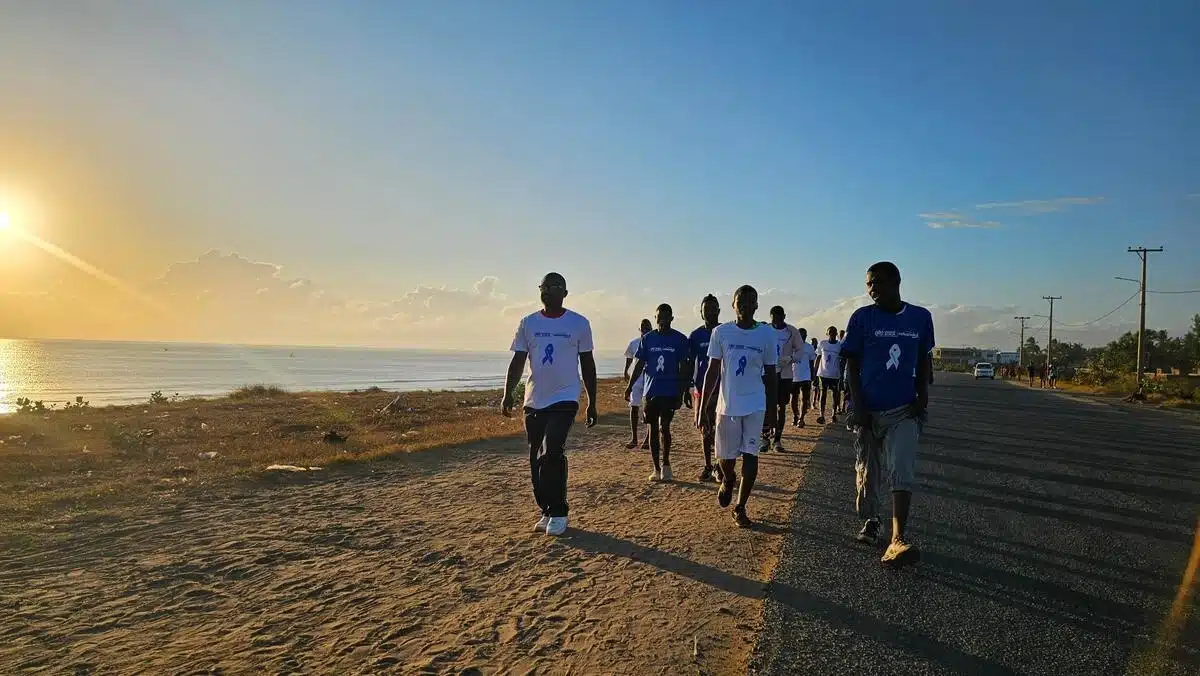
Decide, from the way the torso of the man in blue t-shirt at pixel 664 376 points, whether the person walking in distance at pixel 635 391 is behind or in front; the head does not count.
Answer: behind

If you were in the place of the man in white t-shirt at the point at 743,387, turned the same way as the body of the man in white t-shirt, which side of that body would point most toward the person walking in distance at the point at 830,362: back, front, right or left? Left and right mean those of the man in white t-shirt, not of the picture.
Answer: back

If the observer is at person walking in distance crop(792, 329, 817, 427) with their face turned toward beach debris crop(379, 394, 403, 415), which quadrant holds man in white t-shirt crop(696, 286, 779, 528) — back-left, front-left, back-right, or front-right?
back-left

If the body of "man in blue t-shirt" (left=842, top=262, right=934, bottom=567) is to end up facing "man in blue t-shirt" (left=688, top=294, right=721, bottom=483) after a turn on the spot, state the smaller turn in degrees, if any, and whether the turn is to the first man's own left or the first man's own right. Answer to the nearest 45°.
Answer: approximately 135° to the first man's own right
